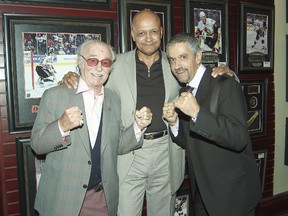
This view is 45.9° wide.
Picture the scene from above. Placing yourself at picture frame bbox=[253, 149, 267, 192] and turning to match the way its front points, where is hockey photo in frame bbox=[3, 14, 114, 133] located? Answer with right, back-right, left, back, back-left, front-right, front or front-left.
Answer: front-right

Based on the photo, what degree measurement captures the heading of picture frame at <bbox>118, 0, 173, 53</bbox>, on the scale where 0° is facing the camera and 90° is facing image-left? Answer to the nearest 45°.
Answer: approximately 0°

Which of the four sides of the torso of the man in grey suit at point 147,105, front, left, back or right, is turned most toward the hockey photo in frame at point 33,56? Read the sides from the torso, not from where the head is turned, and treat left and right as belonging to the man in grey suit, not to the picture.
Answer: right

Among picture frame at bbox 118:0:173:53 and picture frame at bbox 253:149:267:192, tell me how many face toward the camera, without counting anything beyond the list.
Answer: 2

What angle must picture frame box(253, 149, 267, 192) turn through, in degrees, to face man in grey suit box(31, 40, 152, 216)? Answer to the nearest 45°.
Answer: approximately 45° to its right

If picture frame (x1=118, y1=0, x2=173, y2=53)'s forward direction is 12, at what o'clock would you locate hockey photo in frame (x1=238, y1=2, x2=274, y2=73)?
The hockey photo in frame is roughly at 8 o'clock from the picture frame.
